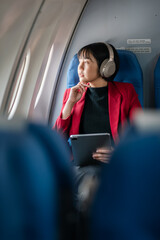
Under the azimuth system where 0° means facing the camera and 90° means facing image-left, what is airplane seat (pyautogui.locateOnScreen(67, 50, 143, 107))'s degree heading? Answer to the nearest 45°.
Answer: approximately 0°

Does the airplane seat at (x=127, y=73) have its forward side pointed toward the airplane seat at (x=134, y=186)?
yes
